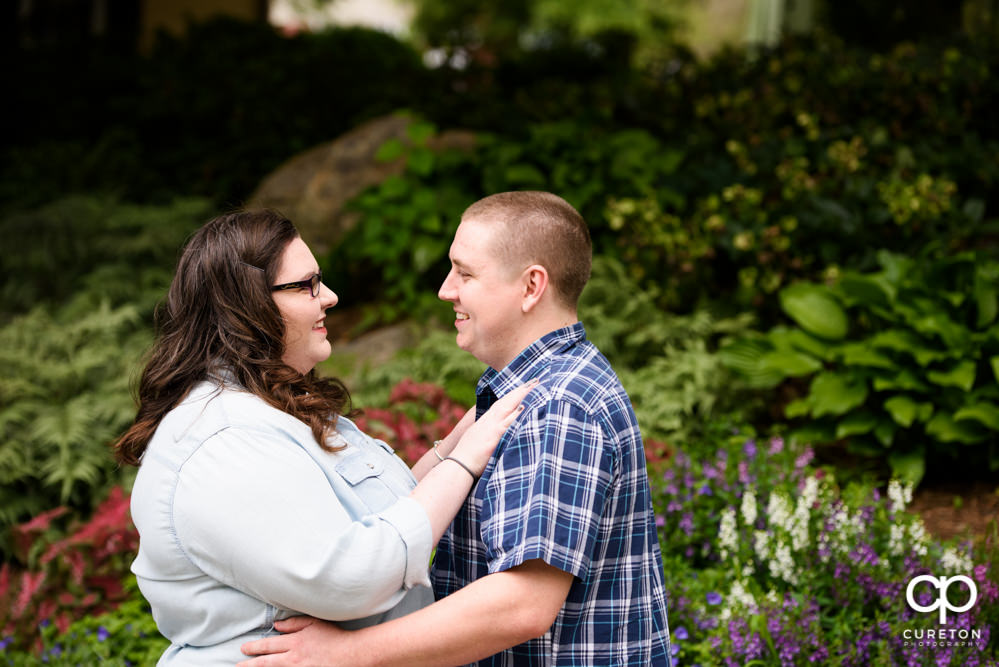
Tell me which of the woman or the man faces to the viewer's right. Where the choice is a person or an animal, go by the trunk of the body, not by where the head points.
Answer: the woman

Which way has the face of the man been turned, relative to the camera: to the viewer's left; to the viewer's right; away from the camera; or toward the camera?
to the viewer's left

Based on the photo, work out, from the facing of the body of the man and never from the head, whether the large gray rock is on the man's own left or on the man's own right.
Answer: on the man's own right

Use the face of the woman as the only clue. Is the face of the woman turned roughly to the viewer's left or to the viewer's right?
to the viewer's right

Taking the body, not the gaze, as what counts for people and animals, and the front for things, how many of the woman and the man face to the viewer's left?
1

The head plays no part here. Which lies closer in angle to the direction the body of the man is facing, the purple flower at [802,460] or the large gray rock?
the large gray rock

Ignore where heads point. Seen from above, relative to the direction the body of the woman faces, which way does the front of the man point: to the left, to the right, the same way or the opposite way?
the opposite way

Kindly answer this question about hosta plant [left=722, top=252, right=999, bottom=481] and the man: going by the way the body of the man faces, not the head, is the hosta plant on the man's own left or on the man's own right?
on the man's own right

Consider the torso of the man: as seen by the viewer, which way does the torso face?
to the viewer's left

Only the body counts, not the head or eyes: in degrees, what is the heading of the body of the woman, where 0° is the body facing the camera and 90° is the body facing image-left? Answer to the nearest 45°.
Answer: approximately 270°
